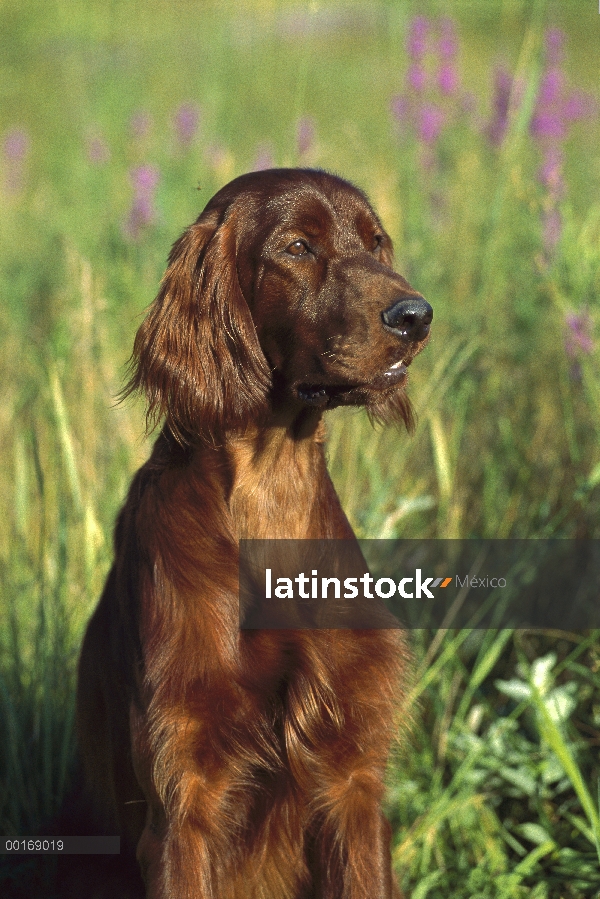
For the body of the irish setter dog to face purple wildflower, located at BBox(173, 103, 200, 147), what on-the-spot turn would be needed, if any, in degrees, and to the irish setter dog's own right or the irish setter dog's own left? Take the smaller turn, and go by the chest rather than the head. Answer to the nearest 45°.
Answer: approximately 135° to the irish setter dog's own left

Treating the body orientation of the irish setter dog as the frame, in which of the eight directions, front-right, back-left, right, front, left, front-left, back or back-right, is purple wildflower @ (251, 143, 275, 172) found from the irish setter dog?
back-left

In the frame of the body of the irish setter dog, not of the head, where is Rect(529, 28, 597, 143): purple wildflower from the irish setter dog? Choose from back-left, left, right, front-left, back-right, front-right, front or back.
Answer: left

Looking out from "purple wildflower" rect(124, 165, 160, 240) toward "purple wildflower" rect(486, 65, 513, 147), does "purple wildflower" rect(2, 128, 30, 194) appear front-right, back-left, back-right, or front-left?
back-left

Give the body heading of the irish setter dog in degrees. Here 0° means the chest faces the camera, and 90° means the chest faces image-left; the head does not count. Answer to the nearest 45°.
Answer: approximately 315°

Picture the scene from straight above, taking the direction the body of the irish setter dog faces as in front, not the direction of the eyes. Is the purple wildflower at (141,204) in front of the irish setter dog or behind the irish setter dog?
behind

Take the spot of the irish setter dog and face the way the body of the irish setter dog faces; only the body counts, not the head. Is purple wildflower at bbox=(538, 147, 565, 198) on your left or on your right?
on your left
